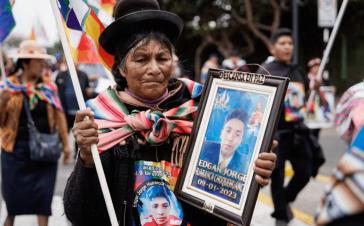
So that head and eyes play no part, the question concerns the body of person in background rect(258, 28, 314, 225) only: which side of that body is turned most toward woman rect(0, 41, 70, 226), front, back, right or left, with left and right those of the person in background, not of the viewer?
right

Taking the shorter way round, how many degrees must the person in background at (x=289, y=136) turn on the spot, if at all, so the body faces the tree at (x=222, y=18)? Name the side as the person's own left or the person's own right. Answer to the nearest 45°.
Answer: approximately 135° to the person's own left

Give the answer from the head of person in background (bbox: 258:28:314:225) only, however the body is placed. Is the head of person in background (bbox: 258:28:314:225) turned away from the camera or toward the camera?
toward the camera

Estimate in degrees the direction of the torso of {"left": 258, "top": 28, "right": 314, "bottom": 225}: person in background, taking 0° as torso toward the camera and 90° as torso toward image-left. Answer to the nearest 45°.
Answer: approximately 315°

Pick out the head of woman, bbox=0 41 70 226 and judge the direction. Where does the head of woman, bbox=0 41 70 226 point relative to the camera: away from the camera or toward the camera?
toward the camera

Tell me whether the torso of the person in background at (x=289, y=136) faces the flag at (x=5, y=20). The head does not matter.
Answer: no

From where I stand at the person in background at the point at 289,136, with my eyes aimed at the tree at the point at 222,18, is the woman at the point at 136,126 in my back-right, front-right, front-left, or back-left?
back-left

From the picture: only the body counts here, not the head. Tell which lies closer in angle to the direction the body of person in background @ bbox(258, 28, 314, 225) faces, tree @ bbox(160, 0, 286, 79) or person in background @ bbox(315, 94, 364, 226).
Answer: the person in background

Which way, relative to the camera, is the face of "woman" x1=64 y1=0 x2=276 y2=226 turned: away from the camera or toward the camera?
toward the camera

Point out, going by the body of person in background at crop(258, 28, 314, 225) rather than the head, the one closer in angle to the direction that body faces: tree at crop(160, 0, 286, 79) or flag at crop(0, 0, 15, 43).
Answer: the flag

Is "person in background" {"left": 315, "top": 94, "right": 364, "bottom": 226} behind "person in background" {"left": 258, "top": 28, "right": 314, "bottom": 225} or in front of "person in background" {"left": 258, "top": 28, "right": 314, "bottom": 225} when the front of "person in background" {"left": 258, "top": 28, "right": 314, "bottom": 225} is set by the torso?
in front

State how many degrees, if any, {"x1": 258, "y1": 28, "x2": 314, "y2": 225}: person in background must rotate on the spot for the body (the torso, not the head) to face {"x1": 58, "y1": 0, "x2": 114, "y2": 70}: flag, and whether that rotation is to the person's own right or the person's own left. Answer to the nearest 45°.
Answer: approximately 45° to the person's own right

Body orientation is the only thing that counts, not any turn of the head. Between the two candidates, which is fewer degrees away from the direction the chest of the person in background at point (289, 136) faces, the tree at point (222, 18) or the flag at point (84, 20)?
the flag
